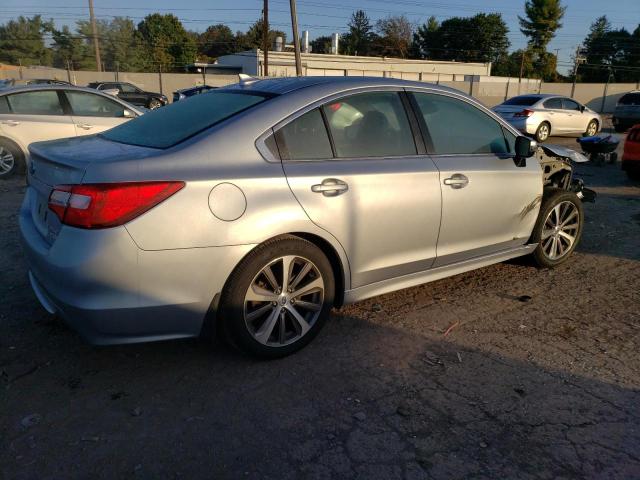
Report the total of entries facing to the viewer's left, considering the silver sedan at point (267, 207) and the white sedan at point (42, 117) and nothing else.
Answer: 0

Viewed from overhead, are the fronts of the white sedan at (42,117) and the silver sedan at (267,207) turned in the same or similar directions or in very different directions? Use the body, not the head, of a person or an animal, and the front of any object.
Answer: same or similar directions

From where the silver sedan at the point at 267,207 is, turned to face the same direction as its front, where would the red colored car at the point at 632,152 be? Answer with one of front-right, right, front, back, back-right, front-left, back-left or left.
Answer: front

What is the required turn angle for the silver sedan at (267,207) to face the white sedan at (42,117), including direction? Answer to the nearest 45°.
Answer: approximately 90° to its left

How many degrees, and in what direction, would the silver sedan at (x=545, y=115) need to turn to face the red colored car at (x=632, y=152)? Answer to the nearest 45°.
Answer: approximately 135° to its right

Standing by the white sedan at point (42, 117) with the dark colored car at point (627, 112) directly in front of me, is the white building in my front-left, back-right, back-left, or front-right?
front-left

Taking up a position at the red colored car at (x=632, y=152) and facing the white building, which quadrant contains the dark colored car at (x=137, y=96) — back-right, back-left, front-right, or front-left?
front-left

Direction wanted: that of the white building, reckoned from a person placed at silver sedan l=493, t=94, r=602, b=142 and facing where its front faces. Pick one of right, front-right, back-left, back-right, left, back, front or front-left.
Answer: left

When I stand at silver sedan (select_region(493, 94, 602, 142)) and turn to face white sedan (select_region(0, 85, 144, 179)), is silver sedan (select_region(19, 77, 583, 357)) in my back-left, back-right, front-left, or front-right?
front-left

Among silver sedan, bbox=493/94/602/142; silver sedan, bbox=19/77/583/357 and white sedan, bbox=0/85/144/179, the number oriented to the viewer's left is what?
0

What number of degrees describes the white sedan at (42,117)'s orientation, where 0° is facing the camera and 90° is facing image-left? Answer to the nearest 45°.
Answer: approximately 270°

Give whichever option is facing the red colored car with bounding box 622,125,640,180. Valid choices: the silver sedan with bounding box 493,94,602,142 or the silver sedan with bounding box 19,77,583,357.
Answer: the silver sedan with bounding box 19,77,583,357

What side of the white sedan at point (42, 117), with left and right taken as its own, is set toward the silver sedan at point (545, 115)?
front

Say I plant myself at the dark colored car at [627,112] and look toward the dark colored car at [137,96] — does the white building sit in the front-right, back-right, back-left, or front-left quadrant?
front-right

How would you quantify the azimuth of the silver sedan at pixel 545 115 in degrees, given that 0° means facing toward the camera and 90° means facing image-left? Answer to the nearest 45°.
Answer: approximately 225°

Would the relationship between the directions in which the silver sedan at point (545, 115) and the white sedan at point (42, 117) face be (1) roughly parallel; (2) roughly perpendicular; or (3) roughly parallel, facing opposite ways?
roughly parallel

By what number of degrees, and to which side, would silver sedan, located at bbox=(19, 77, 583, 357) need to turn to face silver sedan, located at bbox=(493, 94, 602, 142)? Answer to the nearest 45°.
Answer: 0° — it already faces it

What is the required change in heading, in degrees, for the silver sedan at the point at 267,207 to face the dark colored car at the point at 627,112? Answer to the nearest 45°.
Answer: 0° — it already faces it

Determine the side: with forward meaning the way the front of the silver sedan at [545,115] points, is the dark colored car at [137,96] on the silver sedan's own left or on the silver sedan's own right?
on the silver sedan's own left

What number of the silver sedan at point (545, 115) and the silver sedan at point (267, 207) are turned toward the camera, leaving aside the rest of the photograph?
0
